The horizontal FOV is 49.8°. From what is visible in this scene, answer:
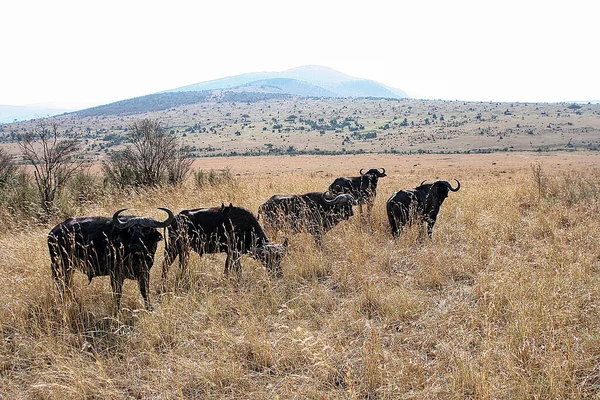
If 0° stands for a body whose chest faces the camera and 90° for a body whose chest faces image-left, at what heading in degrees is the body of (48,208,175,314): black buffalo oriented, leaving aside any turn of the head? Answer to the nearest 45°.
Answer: approximately 315°

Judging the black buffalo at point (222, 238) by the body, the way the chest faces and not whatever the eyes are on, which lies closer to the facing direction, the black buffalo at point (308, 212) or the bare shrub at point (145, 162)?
the black buffalo

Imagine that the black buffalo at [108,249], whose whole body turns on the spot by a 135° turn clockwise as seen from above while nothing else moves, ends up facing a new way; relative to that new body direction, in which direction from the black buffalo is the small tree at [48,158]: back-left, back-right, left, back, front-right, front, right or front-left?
right

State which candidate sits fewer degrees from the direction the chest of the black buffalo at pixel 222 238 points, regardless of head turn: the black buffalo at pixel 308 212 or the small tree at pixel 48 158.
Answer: the black buffalo

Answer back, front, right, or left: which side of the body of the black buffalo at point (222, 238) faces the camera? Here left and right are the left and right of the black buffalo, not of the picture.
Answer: right
